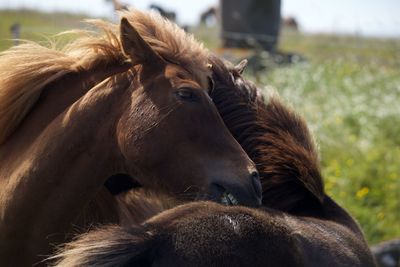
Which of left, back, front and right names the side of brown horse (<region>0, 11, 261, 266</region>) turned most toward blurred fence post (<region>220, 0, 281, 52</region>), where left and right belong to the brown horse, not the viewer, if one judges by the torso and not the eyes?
left

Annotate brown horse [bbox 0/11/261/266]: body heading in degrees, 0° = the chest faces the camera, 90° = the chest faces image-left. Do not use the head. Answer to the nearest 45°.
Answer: approximately 270°
